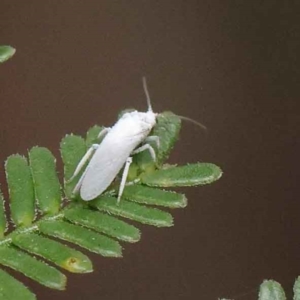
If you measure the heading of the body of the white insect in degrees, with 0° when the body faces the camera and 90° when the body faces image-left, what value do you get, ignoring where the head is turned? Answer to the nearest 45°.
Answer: approximately 225°
